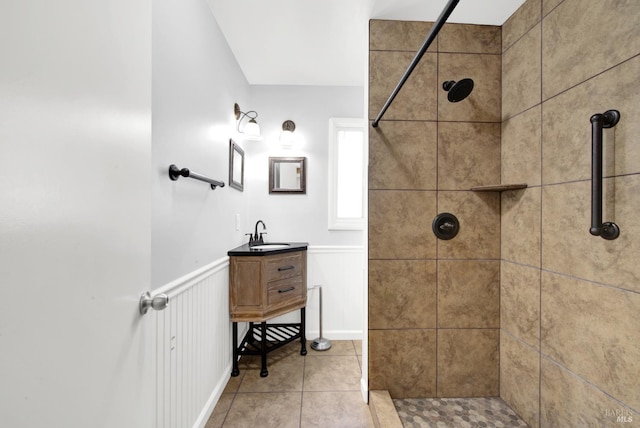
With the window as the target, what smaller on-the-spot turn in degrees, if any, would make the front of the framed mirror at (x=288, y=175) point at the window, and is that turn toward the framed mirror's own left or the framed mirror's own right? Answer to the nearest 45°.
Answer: approximately 90° to the framed mirror's own left

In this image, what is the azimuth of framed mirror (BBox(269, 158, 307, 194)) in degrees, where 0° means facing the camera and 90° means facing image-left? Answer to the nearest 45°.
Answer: approximately 0°

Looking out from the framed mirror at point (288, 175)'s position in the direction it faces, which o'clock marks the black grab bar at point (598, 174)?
The black grab bar is roughly at 11 o'clock from the framed mirror.

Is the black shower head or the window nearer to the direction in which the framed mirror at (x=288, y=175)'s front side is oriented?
the black shower head

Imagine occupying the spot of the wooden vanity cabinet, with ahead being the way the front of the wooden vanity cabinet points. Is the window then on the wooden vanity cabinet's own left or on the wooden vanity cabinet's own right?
on the wooden vanity cabinet's own left

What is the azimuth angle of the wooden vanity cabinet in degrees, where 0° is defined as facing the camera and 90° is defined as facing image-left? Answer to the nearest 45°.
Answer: approximately 315°

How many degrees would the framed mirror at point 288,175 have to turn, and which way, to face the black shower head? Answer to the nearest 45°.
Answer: approximately 45° to its left
